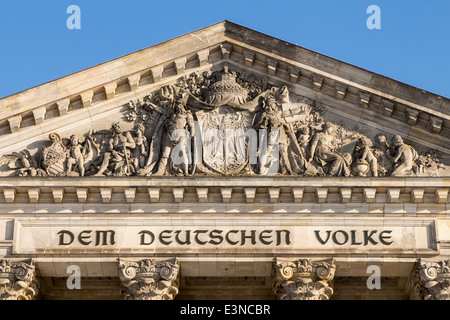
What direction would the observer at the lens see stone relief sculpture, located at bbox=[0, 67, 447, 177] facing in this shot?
facing the viewer
